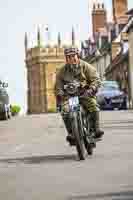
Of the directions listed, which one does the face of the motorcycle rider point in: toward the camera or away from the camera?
toward the camera

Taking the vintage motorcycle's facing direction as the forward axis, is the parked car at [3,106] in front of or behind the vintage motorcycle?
behind

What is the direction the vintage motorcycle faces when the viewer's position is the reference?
facing the viewer

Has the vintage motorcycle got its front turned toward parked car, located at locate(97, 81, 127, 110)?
no
